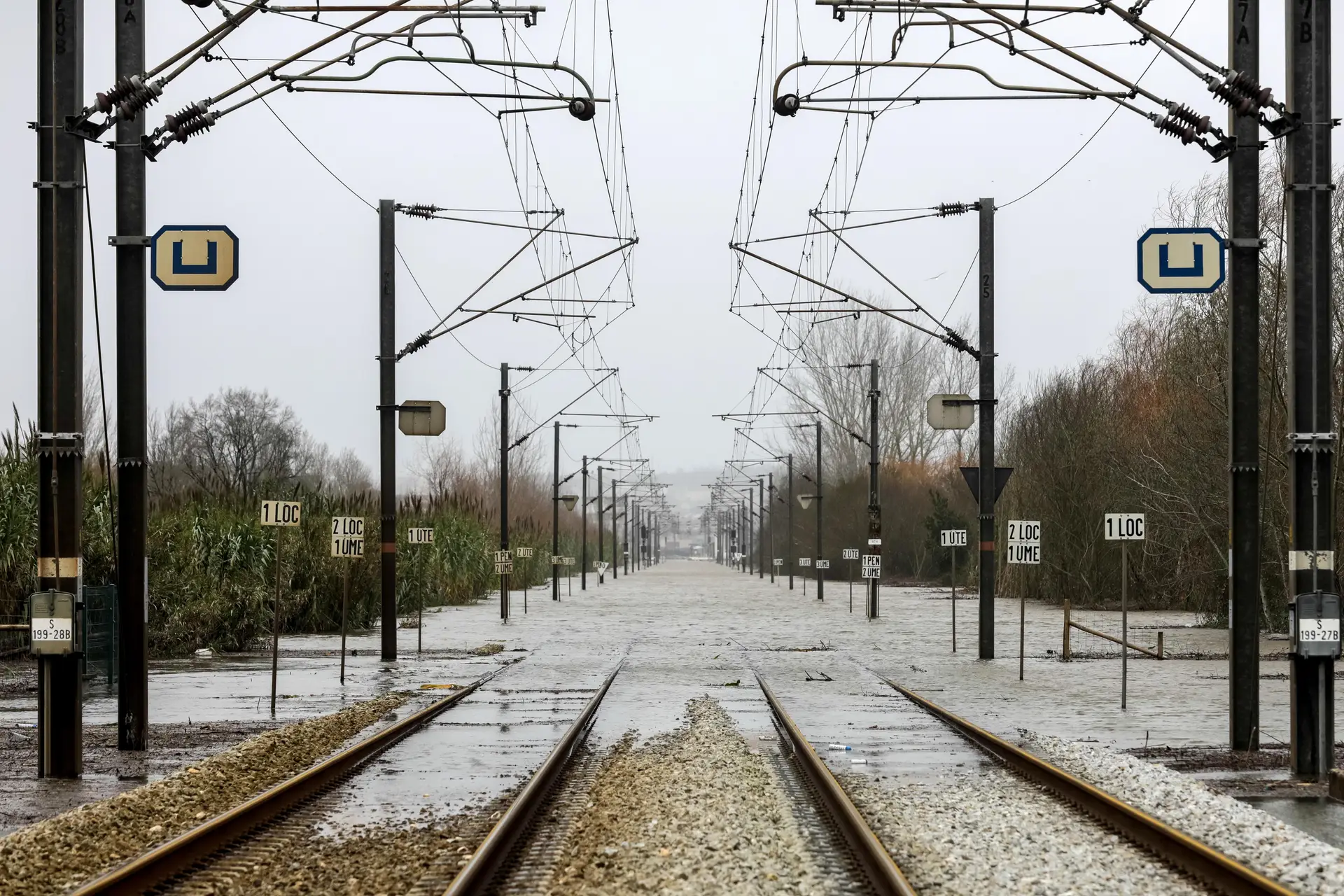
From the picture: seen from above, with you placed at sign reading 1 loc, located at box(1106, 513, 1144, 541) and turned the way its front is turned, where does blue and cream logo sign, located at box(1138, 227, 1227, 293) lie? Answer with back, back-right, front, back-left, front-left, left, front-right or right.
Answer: front

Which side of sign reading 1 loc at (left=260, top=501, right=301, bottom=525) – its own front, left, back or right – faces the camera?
front

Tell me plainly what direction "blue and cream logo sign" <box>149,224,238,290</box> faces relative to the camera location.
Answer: facing the viewer

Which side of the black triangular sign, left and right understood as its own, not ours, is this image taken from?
back

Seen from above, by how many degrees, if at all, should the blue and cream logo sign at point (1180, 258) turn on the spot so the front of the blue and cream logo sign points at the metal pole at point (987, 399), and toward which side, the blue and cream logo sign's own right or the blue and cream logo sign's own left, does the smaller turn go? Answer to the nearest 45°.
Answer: approximately 180°

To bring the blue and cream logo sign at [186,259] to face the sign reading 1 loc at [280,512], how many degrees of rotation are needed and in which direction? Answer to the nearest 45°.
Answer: approximately 180°

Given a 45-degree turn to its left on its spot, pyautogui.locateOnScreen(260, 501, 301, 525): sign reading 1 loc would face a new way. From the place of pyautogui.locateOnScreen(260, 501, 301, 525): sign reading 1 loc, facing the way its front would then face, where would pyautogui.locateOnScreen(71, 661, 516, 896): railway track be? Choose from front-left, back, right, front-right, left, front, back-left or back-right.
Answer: front-right

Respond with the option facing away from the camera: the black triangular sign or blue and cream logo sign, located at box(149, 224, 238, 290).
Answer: the black triangular sign
